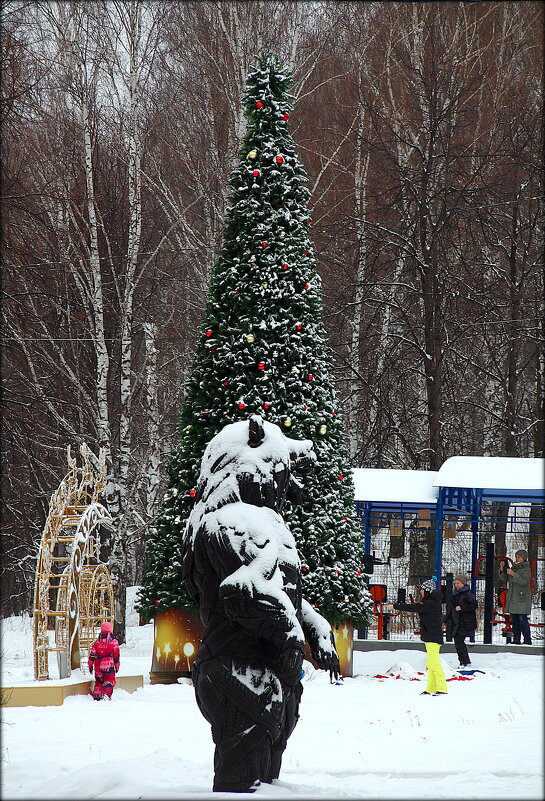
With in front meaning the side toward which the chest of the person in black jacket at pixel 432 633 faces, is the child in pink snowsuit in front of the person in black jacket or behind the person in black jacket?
in front

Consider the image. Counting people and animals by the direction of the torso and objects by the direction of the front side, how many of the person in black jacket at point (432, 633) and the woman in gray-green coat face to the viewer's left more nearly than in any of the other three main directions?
2

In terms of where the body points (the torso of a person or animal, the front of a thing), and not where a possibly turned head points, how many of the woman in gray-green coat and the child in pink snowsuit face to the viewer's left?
1

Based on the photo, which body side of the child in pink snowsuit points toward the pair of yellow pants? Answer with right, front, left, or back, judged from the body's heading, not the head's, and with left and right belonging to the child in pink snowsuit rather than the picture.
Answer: right

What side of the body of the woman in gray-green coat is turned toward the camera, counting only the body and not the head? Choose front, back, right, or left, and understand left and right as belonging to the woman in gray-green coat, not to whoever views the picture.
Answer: left

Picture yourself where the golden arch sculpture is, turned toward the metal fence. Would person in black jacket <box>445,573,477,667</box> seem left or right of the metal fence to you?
right

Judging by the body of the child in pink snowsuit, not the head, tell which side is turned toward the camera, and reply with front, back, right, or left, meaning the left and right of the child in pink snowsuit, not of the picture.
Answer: back

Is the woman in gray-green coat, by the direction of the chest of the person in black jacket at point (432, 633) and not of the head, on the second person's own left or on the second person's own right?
on the second person's own right

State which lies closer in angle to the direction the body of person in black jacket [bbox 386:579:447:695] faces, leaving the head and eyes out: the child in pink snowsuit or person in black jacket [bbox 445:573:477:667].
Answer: the child in pink snowsuit

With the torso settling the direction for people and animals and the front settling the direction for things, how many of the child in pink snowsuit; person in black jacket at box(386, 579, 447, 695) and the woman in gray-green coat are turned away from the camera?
1

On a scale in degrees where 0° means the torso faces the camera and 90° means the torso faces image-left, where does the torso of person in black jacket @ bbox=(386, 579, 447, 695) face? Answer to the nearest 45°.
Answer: approximately 90°
